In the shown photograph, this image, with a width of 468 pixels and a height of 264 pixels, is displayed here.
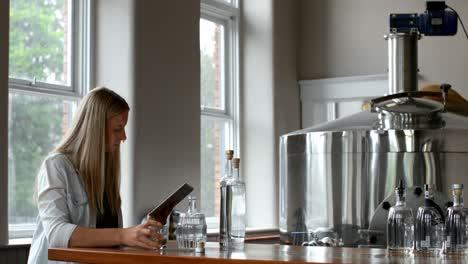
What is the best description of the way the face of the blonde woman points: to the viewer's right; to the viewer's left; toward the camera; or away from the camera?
to the viewer's right

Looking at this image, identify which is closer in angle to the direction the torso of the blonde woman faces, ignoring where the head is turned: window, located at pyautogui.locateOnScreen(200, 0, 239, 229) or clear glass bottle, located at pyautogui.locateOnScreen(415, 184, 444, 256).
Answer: the clear glass bottle

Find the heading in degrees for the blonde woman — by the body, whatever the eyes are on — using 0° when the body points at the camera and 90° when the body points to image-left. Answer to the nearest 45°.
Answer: approximately 270°

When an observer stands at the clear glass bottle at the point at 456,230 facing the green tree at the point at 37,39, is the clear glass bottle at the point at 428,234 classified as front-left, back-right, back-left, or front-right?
front-left

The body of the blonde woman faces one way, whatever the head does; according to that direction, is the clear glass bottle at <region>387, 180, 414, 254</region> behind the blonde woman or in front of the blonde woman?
in front

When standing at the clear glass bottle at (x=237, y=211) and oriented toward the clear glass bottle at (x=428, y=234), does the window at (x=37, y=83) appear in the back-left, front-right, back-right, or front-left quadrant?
back-left

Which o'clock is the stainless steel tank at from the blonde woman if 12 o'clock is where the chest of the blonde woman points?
The stainless steel tank is roughly at 11 o'clock from the blonde woman.

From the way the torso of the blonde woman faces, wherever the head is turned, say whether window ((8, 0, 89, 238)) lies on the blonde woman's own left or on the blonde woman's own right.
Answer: on the blonde woman's own left

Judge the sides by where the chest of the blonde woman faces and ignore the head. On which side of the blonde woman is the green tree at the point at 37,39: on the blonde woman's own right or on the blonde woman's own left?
on the blonde woman's own left

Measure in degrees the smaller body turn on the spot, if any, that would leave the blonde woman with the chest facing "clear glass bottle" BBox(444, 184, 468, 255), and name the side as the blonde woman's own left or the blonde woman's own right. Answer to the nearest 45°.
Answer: approximately 45° to the blonde woman's own right
